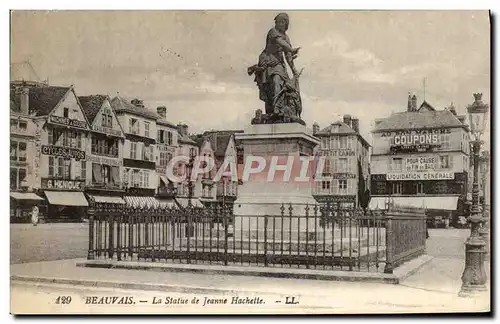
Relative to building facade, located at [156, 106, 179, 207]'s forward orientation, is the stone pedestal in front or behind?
in front

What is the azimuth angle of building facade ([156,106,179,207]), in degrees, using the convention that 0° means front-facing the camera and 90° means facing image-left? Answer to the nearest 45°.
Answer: approximately 315°

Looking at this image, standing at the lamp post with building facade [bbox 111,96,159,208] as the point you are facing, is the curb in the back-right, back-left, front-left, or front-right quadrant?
front-left

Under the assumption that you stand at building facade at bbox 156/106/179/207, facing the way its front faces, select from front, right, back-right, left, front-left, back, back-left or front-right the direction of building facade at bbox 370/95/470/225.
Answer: front-left

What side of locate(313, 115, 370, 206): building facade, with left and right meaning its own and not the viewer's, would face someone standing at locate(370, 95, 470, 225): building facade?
left

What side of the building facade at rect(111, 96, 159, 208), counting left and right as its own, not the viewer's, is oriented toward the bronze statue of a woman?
front

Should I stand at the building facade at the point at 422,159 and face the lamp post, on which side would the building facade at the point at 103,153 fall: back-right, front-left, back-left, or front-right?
front-right

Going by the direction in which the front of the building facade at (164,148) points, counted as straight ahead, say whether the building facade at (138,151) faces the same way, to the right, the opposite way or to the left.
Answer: the same way

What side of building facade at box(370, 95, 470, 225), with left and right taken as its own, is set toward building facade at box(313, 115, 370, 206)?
right

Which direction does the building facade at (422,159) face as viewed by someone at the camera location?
facing the viewer

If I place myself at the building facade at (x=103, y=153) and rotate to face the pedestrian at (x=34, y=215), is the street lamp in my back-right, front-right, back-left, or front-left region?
front-left

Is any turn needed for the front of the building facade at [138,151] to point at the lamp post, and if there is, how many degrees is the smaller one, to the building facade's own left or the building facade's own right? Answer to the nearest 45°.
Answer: approximately 45° to the building facade's own left

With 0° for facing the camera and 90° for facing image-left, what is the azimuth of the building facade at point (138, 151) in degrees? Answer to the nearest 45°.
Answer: approximately 315°

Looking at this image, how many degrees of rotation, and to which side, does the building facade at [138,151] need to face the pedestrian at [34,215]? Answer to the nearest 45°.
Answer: approximately 90° to its right

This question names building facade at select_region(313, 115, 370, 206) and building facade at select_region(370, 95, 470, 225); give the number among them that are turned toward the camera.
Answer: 2

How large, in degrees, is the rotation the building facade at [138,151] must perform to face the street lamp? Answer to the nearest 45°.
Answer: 0° — it already faces it

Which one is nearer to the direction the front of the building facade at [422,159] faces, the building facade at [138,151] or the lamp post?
the lamp post

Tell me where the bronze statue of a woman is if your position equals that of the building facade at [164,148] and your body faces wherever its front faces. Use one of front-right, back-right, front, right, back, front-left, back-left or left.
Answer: front
